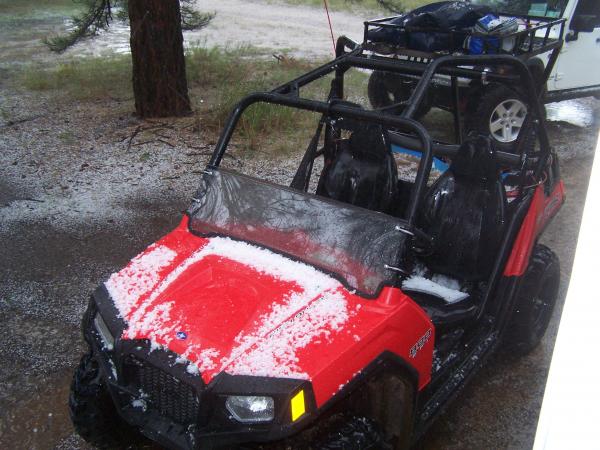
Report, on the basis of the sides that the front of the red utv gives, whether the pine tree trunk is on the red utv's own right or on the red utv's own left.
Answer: on the red utv's own right

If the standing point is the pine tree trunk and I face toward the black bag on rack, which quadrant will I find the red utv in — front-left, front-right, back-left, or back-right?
front-right

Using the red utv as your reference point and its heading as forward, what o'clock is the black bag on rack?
The black bag on rack is roughly at 5 o'clock from the red utv.

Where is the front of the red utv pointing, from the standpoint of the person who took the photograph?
facing the viewer and to the left of the viewer
